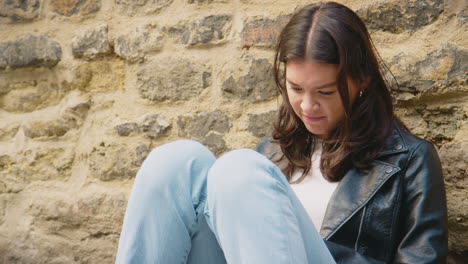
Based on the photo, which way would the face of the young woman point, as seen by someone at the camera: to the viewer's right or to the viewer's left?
to the viewer's left

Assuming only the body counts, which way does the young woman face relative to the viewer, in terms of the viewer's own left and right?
facing the viewer and to the left of the viewer
